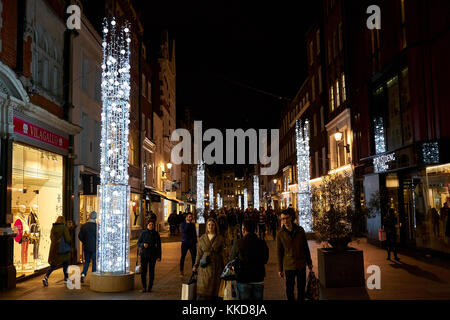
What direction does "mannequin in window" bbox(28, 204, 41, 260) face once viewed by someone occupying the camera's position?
facing the viewer and to the right of the viewer

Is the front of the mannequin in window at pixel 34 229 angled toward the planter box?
yes

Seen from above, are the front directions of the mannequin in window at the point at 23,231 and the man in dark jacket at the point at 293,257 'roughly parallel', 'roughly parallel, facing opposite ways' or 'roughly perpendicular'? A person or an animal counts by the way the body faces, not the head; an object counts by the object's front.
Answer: roughly perpendicular

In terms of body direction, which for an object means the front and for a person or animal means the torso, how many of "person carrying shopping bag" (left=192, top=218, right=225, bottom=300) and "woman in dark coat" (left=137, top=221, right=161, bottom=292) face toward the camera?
2

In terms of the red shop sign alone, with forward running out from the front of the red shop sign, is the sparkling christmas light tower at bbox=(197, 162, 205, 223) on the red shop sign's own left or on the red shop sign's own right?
on the red shop sign's own left

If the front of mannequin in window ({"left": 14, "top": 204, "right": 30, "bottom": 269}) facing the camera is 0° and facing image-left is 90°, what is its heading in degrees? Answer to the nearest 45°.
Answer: approximately 315°

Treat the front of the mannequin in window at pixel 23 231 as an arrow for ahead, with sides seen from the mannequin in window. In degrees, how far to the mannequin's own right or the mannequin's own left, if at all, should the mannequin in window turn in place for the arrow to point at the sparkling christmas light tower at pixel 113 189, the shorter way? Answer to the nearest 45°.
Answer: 0° — it already faces it

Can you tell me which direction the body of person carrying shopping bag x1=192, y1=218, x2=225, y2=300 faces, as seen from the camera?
toward the camera

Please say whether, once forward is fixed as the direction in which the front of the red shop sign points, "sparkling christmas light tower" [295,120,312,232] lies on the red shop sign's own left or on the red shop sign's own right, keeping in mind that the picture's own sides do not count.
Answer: on the red shop sign's own left

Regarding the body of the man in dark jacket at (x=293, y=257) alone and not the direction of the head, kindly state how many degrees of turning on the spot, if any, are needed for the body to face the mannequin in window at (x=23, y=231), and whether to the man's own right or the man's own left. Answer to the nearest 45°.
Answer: approximately 135° to the man's own right

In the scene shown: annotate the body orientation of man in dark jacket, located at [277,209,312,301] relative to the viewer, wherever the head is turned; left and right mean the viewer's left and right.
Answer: facing the viewer

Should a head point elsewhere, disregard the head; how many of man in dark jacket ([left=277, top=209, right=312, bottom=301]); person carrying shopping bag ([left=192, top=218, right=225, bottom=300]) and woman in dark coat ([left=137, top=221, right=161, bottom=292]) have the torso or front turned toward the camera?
3

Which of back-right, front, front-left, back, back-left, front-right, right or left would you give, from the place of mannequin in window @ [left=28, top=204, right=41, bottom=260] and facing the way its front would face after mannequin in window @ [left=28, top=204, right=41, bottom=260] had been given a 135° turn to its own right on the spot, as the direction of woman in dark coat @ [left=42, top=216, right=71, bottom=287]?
left

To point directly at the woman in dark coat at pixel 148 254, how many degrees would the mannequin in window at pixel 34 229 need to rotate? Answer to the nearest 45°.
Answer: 0° — it already faces them
